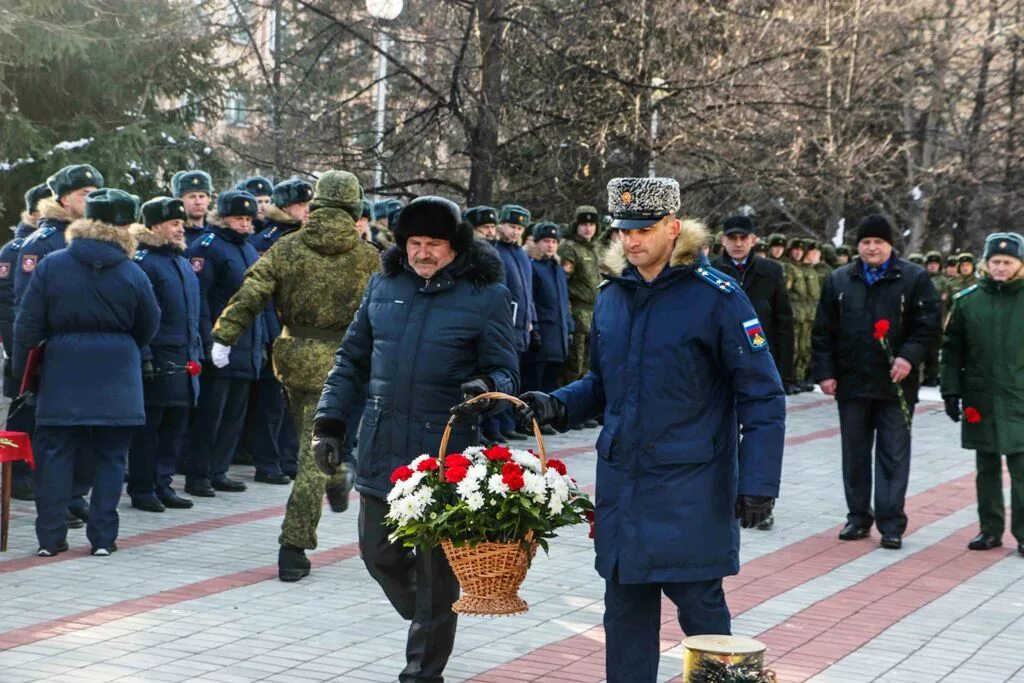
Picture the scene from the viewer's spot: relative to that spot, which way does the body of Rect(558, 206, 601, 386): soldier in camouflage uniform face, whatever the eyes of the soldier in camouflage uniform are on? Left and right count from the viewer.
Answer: facing the viewer and to the right of the viewer

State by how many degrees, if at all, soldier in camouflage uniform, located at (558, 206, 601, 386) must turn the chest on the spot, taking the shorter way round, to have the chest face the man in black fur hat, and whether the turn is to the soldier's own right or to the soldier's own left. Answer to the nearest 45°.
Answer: approximately 45° to the soldier's own right

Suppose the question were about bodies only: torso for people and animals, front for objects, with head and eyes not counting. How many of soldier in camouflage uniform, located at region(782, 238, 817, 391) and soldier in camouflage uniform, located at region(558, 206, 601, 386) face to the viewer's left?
0

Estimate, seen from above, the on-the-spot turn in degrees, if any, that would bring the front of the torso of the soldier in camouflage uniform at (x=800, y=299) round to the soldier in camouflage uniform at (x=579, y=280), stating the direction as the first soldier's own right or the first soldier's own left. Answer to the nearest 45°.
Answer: approximately 45° to the first soldier's own right

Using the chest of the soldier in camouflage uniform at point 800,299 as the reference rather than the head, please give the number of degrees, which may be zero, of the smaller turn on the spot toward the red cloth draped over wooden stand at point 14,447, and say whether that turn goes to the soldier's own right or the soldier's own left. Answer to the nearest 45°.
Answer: approximately 45° to the soldier's own right

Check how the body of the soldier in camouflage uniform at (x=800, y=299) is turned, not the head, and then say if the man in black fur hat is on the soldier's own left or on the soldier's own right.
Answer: on the soldier's own right

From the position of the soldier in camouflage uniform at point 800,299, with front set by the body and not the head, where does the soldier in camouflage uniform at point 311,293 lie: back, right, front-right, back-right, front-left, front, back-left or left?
front-right

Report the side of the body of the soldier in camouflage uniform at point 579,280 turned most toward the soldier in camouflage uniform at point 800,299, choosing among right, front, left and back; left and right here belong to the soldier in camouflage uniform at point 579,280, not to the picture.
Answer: left
